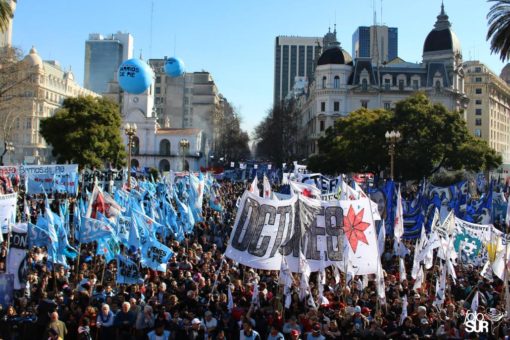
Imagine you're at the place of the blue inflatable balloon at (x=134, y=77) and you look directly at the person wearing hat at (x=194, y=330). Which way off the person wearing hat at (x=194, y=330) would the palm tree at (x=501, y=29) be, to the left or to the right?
left

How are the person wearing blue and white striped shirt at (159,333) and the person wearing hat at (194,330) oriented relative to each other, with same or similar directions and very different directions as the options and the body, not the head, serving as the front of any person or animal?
same or similar directions

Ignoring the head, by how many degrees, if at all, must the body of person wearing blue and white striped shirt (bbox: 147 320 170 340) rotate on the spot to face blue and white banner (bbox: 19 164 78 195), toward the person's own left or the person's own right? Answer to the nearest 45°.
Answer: approximately 180°

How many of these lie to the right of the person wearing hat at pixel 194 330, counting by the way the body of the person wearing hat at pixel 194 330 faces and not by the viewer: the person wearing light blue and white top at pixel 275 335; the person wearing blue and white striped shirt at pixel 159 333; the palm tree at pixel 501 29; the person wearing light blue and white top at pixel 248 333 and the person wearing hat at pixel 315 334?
1

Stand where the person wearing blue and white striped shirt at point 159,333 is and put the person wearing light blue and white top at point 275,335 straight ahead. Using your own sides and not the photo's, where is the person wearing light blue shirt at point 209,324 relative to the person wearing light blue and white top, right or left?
left

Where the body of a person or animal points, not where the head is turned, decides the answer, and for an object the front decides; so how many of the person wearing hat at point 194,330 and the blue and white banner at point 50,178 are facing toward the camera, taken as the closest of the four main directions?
2

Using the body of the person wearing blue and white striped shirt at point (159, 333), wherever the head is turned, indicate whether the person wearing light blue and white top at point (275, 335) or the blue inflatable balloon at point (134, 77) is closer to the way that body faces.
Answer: the person wearing light blue and white top

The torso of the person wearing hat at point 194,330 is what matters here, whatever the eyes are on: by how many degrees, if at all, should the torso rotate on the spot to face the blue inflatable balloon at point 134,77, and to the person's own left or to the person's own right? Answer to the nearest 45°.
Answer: approximately 180°

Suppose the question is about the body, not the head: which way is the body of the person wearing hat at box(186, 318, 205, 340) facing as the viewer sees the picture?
toward the camera

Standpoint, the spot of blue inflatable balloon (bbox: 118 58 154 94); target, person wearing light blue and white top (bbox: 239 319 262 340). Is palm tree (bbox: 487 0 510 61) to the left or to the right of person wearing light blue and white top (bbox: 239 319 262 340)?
left
